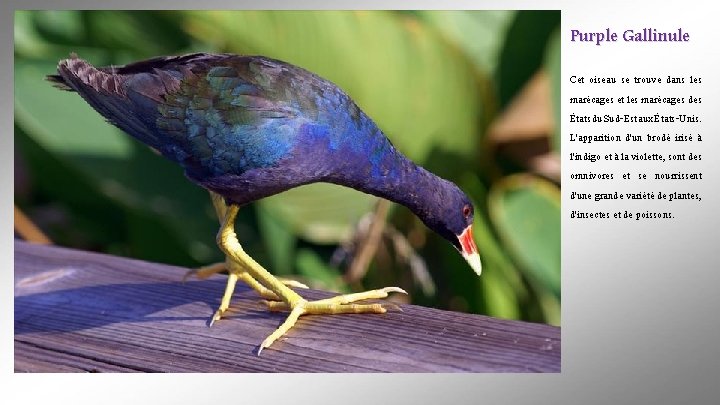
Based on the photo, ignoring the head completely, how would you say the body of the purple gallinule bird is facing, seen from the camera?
to the viewer's right

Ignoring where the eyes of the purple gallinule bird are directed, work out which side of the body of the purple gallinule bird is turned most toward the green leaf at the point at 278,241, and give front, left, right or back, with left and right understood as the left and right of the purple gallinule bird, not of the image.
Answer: left

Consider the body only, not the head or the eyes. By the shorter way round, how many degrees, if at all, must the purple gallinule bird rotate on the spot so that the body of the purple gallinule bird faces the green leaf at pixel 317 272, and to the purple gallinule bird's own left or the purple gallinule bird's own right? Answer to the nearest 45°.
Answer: approximately 90° to the purple gallinule bird's own left

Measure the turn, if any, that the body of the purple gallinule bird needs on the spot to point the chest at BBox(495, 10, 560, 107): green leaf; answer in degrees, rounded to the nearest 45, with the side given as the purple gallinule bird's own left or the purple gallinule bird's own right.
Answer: approximately 45° to the purple gallinule bird's own left

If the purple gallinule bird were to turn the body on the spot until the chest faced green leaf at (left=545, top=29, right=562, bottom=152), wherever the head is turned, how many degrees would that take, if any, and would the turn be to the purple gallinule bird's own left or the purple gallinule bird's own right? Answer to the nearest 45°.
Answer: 0° — it already faces it
